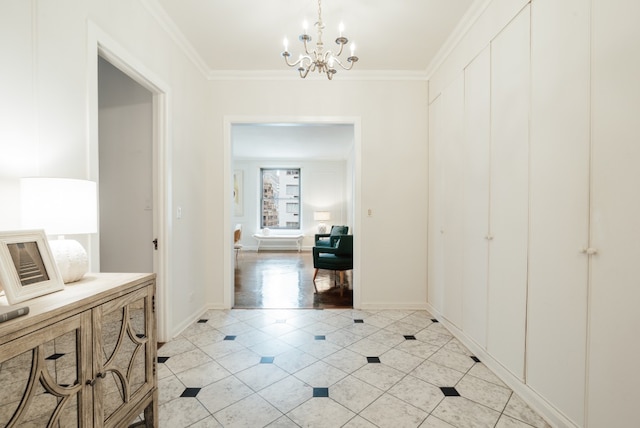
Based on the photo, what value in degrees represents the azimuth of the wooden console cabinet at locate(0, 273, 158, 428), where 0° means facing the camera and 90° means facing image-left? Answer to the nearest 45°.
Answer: approximately 315°

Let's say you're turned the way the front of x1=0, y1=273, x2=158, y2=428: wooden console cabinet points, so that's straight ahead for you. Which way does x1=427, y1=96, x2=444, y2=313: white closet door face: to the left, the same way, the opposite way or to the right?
the opposite way

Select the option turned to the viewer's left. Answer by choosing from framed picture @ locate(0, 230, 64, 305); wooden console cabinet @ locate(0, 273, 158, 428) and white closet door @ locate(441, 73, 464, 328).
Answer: the white closet door

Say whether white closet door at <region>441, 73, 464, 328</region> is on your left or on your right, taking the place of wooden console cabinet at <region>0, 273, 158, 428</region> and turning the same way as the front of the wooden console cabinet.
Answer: on your left

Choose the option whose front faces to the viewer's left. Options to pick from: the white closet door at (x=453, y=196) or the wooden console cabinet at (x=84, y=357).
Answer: the white closet door

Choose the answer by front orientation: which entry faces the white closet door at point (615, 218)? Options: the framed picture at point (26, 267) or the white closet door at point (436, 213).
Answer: the framed picture

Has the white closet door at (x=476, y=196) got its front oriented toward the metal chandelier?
yes

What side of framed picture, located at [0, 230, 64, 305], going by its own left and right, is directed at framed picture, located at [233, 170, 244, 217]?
left

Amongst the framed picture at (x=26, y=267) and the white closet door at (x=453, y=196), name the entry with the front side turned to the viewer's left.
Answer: the white closet door

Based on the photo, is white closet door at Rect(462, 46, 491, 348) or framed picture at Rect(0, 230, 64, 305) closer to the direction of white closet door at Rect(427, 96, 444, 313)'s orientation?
the framed picture

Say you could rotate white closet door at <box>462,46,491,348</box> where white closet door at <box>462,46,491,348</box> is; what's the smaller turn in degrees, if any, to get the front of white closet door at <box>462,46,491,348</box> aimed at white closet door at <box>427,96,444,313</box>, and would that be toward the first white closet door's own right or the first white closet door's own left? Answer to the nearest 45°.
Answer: approximately 90° to the first white closet door's own right

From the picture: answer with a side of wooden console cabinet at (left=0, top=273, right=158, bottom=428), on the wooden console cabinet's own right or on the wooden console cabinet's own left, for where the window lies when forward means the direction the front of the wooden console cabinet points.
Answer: on the wooden console cabinet's own left

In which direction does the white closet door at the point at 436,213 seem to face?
to the viewer's left

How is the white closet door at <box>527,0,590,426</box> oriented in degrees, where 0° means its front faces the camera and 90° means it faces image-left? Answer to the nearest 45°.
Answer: approximately 45°

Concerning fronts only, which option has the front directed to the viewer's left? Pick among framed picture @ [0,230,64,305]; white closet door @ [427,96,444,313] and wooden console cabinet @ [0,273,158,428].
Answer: the white closet door

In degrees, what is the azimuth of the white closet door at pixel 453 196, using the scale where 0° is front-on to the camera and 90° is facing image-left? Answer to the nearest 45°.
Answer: approximately 90°

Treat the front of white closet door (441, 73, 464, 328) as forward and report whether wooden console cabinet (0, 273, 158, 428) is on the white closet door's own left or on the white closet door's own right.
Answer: on the white closet door's own left

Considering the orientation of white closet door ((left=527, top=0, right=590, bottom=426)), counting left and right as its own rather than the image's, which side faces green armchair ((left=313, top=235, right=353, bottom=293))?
right
